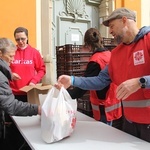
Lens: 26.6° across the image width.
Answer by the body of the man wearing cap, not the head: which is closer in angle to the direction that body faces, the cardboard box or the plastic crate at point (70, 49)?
the cardboard box

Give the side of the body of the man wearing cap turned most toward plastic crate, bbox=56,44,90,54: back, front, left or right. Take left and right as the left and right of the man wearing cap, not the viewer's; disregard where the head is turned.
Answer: right

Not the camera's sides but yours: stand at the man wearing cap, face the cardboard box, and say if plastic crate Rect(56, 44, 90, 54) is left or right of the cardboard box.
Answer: right

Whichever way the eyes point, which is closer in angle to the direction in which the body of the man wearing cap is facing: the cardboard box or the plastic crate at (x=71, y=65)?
the cardboard box

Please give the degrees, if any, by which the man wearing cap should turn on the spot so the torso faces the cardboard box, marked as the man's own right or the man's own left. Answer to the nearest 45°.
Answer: approximately 90° to the man's own right

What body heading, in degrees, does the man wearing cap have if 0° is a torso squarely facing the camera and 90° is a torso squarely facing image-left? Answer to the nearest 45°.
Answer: approximately 45°
